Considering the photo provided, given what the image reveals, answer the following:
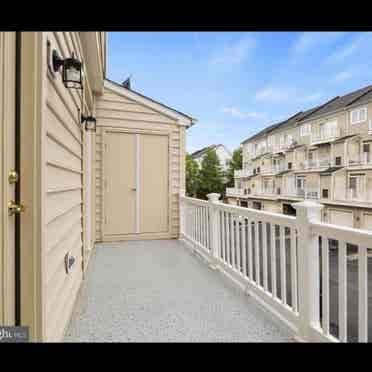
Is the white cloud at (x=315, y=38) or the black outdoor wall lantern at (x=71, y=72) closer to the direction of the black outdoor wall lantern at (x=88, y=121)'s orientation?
the white cloud

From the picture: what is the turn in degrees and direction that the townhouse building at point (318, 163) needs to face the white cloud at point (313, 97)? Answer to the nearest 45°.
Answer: approximately 135° to its right

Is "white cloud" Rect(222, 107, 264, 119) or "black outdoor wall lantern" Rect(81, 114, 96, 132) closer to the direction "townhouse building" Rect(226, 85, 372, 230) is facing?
the black outdoor wall lantern

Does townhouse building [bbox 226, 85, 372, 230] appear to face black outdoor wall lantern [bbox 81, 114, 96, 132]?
yes

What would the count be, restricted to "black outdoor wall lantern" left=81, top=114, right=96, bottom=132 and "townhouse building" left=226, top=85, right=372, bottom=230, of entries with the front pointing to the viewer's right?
1

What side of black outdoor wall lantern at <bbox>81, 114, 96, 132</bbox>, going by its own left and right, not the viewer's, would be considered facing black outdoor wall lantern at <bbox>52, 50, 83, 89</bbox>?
right

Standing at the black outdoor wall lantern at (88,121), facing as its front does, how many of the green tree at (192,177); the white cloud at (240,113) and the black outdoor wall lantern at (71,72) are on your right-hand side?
1

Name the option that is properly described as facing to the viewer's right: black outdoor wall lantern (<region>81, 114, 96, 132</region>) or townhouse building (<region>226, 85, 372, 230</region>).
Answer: the black outdoor wall lantern

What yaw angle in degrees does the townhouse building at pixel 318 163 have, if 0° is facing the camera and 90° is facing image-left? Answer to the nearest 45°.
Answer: approximately 45°

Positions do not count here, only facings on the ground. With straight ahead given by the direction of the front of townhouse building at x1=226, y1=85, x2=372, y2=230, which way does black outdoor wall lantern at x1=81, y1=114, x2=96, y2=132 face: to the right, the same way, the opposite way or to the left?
the opposite way

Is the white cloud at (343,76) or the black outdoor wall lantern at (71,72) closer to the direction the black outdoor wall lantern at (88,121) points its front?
the white cloud

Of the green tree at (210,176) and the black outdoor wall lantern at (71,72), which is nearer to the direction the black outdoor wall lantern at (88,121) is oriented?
the green tree

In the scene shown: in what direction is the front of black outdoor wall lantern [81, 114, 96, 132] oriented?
to the viewer's right
